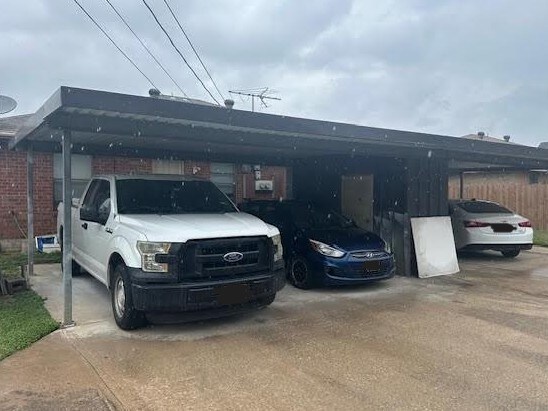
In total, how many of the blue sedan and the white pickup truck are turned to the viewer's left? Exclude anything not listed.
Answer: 0

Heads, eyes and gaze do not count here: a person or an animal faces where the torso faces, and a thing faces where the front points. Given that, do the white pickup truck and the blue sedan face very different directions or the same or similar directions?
same or similar directions

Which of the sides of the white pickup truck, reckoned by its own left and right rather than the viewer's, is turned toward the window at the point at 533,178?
left

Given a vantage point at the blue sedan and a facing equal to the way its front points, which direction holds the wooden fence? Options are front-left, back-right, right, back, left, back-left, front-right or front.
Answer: left

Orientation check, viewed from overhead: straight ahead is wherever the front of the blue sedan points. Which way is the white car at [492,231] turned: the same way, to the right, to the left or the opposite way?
the opposite way

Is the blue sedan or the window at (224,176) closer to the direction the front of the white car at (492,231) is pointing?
the window

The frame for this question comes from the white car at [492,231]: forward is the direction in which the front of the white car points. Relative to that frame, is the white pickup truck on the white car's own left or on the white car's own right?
on the white car's own left

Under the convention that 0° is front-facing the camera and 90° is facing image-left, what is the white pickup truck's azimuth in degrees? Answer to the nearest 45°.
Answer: approximately 315°

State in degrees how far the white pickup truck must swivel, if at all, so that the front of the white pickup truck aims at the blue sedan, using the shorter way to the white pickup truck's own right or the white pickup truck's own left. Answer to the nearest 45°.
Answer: approximately 90° to the white pickup truck's own left

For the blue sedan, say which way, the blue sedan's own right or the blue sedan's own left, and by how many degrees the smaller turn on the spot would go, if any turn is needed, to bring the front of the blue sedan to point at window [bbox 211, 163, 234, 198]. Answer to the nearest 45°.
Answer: approximately 180°

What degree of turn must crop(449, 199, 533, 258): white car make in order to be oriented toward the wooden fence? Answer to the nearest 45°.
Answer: approximately 45° to its right

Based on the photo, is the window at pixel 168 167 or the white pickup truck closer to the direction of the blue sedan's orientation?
the white pickup truck

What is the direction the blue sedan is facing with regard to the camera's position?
facing the viewer and to the right of the viewer
